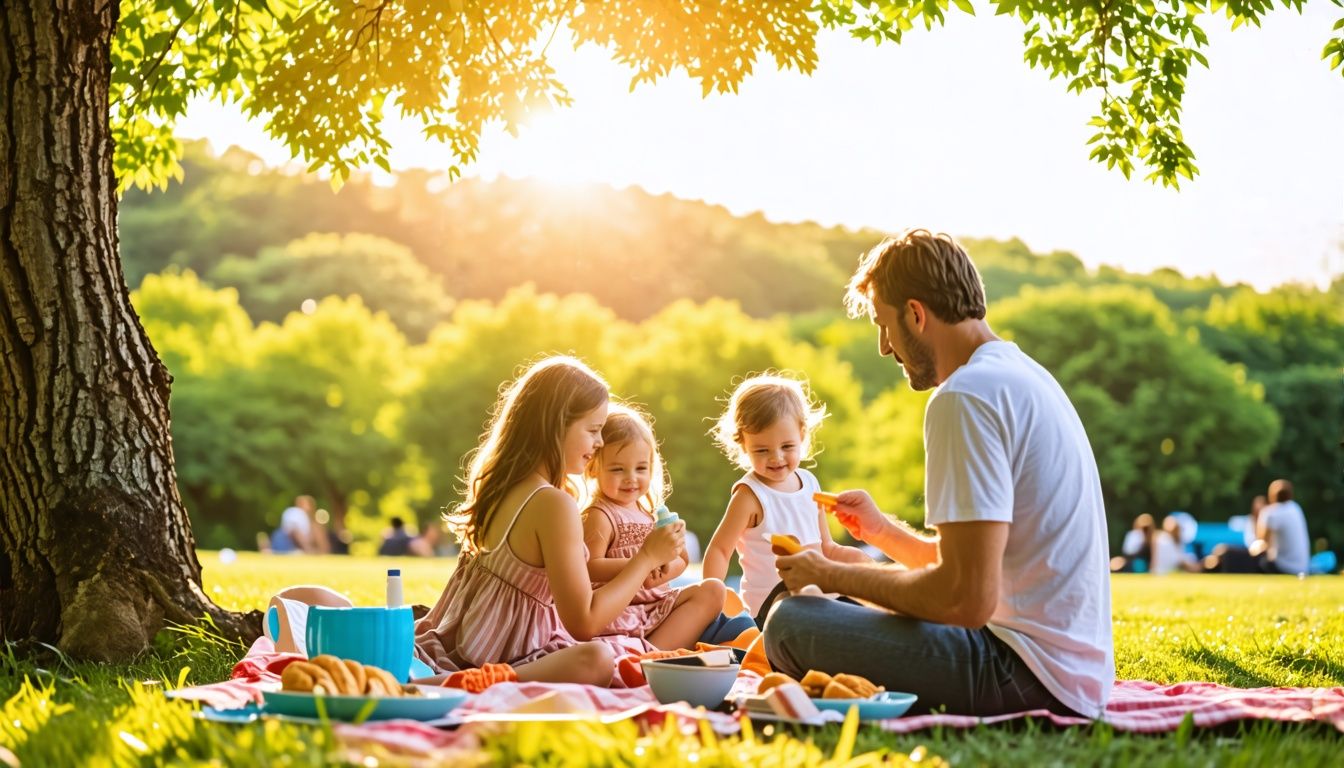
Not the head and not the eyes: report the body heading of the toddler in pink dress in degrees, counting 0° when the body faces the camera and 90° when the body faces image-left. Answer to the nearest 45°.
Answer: approximately 315°

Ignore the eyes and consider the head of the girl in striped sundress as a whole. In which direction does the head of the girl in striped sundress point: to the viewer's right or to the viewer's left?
to the viewer's right

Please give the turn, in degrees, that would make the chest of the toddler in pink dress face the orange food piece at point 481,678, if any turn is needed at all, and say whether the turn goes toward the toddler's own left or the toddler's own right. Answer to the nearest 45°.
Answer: approximately 45° to the toddler's own right

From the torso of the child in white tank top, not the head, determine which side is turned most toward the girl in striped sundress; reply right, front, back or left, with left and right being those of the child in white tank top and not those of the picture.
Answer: right

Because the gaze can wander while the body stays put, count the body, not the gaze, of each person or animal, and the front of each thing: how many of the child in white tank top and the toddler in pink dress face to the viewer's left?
0

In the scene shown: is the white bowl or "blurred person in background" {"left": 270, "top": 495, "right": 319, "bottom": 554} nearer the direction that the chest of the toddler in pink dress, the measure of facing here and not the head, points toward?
the white bowl

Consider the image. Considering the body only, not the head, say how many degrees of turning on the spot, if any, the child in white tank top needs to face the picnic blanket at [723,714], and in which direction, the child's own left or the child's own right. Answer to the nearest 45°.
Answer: approximately 45° to the child's own right

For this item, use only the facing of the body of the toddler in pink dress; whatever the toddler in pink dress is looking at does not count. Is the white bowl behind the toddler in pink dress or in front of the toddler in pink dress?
in front

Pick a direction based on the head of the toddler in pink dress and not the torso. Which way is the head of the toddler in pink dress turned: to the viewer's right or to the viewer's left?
to the viewer's right

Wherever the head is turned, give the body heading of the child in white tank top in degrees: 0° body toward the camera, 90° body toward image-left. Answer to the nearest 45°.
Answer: approximately 315°

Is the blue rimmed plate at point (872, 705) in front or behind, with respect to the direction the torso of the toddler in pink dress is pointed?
in front

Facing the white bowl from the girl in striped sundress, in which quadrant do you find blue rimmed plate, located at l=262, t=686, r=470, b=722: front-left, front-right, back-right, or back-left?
front-right

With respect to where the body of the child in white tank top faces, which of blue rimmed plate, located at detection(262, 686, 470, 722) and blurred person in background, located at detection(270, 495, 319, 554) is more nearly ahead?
the blue rimmed plate

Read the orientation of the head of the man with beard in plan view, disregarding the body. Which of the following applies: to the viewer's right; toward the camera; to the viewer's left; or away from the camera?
to the viewer's left
